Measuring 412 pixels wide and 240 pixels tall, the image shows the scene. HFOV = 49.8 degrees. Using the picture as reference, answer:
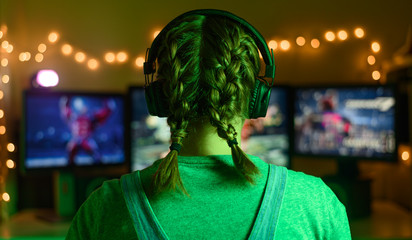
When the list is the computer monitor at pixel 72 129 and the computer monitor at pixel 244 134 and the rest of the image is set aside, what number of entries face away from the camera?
0

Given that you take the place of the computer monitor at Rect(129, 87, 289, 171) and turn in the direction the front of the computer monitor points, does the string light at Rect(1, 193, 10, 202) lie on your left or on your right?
on your right

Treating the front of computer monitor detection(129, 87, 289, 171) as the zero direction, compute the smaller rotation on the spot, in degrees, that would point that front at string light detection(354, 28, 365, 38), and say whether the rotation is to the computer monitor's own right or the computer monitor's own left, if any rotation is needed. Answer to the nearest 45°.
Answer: approximately 90° to the computer monitor's own left

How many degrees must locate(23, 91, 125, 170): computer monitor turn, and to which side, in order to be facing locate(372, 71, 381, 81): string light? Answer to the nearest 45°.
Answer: approximately 45° to its left

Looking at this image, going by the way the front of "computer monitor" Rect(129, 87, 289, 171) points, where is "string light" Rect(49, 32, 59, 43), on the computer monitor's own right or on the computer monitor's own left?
on the computer monitor's own right

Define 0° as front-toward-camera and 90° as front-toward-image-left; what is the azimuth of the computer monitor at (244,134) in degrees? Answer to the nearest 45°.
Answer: approximately 0°

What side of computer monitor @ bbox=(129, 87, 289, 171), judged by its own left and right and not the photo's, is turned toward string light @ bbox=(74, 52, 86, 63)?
right
